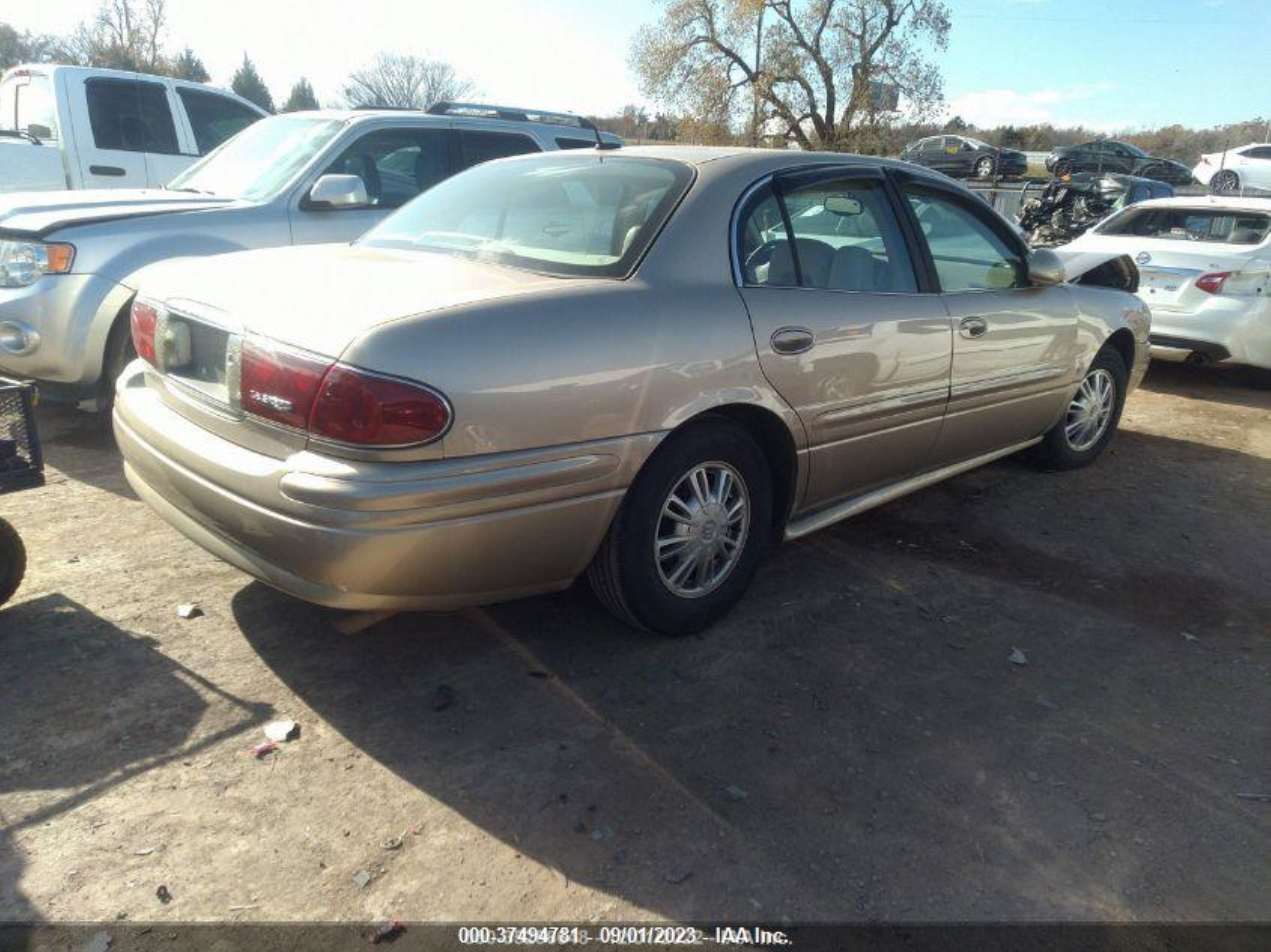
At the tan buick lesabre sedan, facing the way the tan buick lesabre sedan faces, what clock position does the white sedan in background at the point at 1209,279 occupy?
The white sedan in background is roughly at 12 o'clock from the tan buick lesabre sedan.

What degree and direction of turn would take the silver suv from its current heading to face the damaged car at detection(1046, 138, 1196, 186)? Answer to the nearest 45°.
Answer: approximately 180°

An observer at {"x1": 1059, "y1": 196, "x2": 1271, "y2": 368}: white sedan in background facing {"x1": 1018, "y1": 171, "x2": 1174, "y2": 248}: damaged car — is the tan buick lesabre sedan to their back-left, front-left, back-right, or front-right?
back-left

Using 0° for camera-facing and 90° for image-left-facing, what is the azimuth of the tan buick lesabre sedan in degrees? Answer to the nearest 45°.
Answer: approximately 225°

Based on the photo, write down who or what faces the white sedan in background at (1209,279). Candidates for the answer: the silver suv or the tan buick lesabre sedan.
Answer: the tan buick lesabre sedan

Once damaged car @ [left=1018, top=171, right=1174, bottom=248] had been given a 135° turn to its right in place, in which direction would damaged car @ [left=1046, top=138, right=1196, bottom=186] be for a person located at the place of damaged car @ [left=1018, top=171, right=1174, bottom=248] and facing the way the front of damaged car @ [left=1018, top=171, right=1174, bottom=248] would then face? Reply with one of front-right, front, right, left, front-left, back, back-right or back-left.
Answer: front

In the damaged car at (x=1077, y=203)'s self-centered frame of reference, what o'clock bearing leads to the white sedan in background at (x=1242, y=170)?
The white sedan in background is roughly at 5 o'clock from the damaged car.

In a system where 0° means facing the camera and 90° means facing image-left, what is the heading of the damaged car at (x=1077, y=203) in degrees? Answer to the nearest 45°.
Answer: approximately 45°

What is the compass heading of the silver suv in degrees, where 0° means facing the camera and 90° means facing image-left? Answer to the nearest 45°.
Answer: approximately 45°

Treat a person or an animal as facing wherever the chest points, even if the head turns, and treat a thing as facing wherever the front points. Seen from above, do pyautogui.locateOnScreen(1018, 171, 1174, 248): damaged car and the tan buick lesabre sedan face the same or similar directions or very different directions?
very different directions

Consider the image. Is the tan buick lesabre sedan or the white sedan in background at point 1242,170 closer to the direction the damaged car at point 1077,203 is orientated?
the tan buick lesabre sedan

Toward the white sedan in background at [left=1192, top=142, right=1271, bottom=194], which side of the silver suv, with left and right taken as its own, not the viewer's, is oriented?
back
